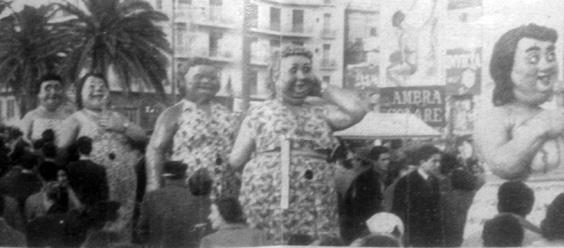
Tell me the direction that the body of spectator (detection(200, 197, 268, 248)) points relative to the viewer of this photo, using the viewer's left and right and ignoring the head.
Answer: facing away from the viewer and to the left of the viewer

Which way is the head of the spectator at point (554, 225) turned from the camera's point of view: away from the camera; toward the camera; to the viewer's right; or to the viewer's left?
away from the camera

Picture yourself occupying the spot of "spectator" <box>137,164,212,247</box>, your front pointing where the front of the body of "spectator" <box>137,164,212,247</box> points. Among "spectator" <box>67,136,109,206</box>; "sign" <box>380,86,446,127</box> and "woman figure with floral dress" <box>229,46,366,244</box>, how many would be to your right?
2

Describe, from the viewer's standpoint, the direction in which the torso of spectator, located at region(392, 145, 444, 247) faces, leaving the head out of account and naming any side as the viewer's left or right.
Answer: facing the viewer and to the right of the viewer

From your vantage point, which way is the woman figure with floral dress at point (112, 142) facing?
toward the camera

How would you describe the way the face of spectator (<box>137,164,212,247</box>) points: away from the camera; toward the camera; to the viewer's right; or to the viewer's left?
away from the camera

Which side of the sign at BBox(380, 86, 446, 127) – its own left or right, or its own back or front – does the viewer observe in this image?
front

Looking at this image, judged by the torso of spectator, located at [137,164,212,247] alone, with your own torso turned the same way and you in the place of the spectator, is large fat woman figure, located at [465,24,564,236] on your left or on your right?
on your right

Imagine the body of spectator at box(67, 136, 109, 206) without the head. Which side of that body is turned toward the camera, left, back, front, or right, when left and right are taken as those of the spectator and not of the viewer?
back
